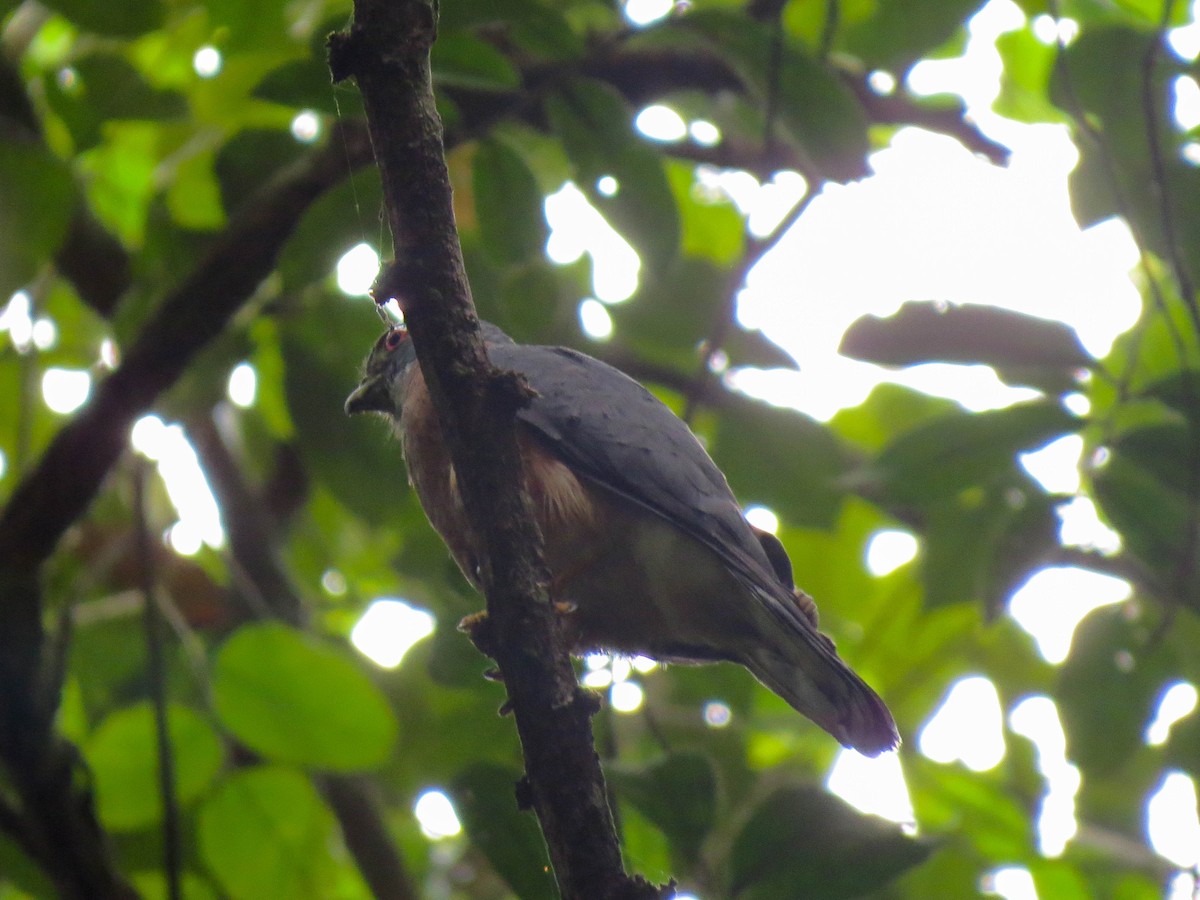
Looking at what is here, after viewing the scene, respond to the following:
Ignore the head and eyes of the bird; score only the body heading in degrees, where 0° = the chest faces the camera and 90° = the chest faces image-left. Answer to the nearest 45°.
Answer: approximately 90°

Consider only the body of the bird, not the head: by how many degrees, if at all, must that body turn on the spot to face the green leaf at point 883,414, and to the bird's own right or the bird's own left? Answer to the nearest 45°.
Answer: approximately 135° to the bird's own right

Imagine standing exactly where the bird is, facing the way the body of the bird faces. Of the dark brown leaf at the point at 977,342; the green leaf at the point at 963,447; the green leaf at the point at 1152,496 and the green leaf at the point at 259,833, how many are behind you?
3

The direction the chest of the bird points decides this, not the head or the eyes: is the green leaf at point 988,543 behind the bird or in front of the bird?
behind

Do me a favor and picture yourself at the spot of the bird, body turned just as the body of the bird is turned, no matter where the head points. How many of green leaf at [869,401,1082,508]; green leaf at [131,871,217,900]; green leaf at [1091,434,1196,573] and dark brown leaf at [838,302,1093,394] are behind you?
3

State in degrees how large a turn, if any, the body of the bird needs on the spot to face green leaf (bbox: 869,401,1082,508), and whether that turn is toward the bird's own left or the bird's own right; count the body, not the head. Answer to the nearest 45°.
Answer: approximately 180°

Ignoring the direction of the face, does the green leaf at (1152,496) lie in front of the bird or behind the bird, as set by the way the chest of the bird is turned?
behind
